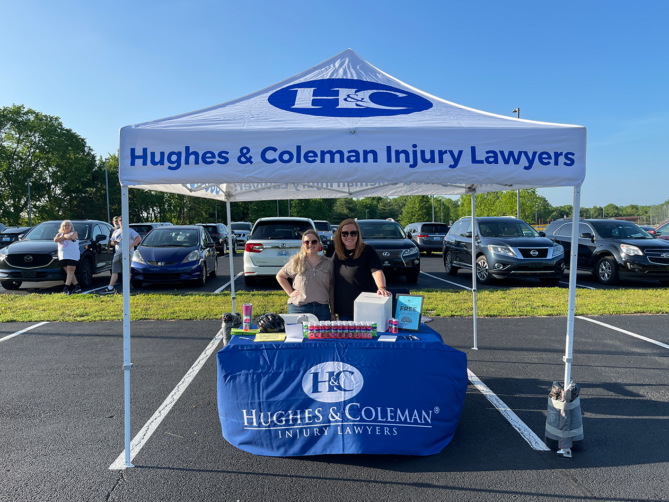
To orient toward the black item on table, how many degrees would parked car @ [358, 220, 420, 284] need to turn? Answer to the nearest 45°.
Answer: approximately 45° to its right

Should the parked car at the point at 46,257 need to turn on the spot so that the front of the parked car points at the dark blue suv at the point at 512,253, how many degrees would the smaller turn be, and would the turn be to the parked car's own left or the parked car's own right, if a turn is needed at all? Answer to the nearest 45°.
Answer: approximately 90° to the parked car's own left

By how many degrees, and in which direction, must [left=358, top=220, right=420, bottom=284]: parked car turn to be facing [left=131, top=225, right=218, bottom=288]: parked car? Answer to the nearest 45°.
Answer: approximately 135° to its right

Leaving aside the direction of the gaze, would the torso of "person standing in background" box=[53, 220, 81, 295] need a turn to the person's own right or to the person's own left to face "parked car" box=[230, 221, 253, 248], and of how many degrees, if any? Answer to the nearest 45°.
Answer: approximately 135° to the person's own left

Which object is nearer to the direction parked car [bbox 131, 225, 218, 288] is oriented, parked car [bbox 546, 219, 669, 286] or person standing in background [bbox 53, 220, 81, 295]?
the person standing in background

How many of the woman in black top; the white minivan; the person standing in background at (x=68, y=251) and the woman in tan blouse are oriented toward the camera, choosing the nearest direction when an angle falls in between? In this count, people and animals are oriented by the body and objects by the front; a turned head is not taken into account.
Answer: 3

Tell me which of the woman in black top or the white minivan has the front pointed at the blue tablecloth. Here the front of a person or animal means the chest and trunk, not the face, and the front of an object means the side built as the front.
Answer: the woman in black top

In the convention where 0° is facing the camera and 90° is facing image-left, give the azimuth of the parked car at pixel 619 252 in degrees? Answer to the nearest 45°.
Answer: approximately 315°

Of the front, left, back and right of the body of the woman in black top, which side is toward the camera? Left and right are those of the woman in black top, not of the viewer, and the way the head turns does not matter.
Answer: front

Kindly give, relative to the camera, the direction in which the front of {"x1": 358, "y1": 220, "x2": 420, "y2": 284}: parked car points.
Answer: facing the viewer and to the right of the viewer

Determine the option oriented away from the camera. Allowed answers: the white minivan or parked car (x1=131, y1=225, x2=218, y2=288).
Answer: the white minivan
